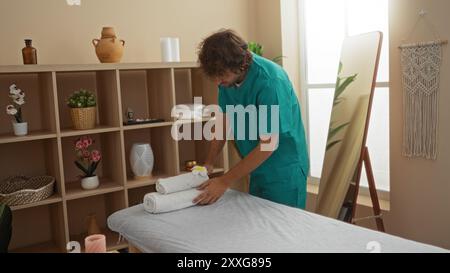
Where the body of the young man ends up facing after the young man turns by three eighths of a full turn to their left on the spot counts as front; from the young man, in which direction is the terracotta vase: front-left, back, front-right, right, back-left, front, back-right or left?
back-left

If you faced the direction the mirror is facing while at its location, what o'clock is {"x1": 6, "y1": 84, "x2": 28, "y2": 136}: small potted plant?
The small potted plant is roughly at 1 o'clock from the mirror.

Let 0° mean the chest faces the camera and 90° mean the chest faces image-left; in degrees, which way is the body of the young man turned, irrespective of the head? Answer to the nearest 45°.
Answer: approximately 45°

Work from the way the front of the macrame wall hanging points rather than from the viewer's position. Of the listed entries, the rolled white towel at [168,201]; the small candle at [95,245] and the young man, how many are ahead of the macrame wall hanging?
3

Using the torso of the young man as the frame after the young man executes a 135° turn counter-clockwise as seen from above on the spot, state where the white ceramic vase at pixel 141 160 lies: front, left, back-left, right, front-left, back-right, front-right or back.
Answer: back-left
